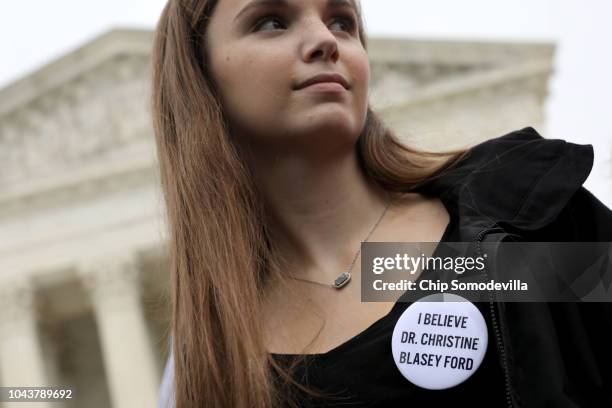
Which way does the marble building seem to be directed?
toward the camera

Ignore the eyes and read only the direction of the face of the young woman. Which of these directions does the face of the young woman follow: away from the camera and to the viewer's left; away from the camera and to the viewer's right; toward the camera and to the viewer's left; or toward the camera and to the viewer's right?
toward the camera and to the viewer's right

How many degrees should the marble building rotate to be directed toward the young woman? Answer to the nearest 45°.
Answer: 0° — it already faces them
